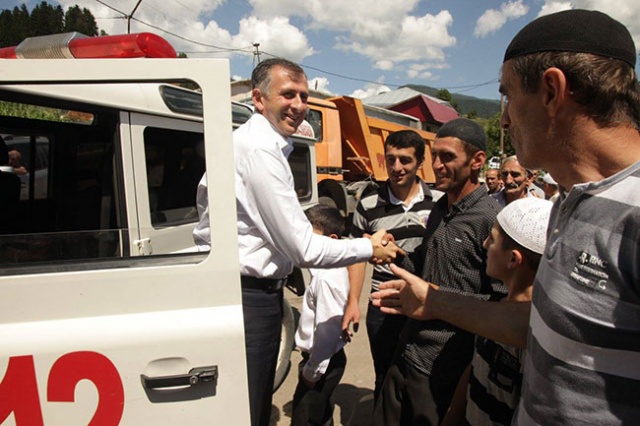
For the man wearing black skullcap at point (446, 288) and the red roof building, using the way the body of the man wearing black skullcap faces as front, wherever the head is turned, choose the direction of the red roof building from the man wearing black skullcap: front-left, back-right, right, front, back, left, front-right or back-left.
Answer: back-right

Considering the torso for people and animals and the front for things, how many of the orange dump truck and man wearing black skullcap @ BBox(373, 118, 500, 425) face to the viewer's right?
0

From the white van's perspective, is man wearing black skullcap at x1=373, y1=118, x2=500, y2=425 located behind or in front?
behind

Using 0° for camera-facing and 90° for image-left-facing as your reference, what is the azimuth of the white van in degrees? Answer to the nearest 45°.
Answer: approximately 45°

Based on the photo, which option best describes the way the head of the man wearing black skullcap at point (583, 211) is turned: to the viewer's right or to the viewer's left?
to the viewer's left

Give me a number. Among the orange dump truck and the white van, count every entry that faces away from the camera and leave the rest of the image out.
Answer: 0

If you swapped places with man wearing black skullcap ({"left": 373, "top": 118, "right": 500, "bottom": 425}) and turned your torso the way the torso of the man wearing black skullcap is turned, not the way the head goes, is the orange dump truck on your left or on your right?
on your right

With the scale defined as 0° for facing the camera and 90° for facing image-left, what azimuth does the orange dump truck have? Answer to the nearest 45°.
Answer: approximately 45°

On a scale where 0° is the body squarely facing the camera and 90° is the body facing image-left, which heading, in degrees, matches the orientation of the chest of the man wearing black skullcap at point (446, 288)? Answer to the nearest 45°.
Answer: approximately 45°
